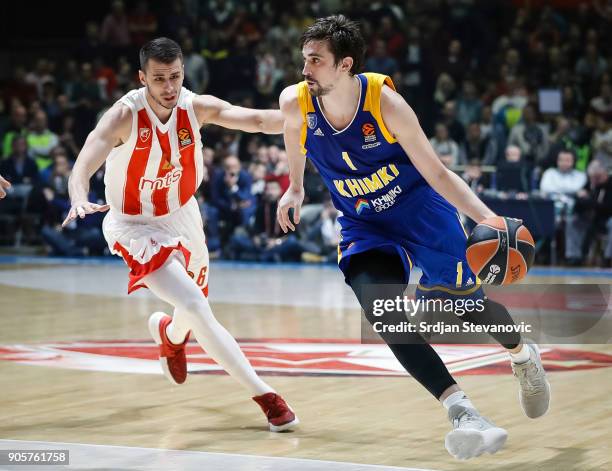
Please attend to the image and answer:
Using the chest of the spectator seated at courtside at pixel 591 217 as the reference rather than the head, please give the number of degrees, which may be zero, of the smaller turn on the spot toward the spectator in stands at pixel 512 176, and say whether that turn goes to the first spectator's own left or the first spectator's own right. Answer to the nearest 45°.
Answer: approximately 90° to the first spectator's own right

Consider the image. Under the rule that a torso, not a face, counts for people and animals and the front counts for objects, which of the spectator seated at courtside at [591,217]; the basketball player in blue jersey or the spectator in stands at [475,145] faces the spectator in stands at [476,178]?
the spectator in stands at [475,145]

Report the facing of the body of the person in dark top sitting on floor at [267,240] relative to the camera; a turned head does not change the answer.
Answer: toward the camera

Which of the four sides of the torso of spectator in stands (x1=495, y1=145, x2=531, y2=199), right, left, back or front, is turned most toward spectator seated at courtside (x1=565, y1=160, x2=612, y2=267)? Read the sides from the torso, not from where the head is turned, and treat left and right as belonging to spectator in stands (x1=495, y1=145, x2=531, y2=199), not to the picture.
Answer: left

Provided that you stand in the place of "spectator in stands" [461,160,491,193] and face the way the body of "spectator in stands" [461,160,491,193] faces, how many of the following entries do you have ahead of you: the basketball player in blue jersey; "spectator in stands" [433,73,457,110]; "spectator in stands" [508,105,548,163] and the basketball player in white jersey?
2

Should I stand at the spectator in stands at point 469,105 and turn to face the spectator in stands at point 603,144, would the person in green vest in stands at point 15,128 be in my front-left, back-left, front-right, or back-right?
back-right

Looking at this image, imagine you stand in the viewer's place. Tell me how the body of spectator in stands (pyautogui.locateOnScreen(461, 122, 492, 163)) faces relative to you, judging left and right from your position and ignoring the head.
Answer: facing the viewer

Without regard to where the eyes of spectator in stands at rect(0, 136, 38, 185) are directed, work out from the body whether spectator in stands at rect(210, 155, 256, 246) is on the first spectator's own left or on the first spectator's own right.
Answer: on the first spectator's own left

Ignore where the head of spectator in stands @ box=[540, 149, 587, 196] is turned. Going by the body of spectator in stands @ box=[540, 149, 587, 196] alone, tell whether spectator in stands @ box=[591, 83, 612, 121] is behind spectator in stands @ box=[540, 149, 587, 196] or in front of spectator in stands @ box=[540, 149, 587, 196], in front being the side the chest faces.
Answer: behind

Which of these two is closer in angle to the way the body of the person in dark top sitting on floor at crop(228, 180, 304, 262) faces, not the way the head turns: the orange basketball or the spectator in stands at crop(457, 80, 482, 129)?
the orange basketball

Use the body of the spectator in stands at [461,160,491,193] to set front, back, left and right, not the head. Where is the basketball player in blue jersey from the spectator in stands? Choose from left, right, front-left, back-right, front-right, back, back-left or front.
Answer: front

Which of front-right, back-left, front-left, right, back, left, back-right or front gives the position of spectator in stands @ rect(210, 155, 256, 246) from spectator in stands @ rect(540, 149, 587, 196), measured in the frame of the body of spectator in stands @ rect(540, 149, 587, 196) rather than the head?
right
